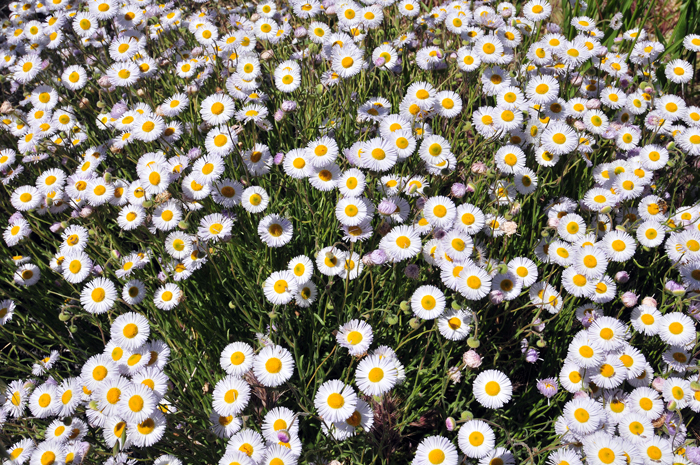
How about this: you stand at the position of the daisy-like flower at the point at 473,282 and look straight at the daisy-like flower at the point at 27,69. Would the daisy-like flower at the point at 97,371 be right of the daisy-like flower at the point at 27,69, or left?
left

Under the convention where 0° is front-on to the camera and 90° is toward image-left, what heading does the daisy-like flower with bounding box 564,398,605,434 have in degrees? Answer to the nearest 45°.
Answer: approximately 0°

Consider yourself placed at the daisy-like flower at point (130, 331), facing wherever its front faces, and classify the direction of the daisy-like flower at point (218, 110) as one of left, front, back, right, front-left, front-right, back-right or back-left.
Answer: back-left

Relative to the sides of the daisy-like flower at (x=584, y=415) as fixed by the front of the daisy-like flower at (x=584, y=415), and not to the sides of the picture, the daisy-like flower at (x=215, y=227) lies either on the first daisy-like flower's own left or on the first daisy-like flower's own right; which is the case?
on the first daisy-like flower's own right

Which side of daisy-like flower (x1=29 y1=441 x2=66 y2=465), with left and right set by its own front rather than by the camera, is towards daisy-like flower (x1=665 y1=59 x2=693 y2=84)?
left

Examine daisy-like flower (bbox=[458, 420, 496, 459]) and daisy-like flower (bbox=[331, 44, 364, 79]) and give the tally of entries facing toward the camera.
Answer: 2

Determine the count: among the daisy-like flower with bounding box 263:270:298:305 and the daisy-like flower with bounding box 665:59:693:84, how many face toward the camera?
2

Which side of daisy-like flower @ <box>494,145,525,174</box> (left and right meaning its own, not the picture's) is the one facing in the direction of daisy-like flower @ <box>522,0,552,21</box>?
back

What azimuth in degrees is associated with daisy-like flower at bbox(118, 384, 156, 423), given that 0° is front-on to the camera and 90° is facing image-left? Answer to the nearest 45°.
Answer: approximately 0°

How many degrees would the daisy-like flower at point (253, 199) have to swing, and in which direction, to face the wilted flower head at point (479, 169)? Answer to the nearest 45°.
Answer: approximately 90° to its left
